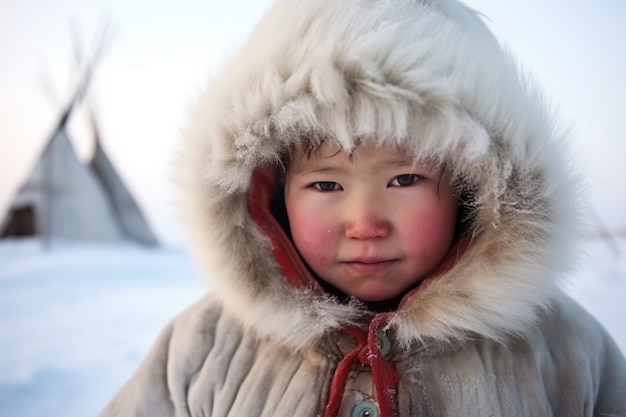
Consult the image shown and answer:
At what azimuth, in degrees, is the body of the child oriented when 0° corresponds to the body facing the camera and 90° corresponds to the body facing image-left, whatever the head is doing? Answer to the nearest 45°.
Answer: approximately 0°

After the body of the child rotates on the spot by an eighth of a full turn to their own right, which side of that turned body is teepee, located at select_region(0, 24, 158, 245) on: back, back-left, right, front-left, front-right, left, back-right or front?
right
